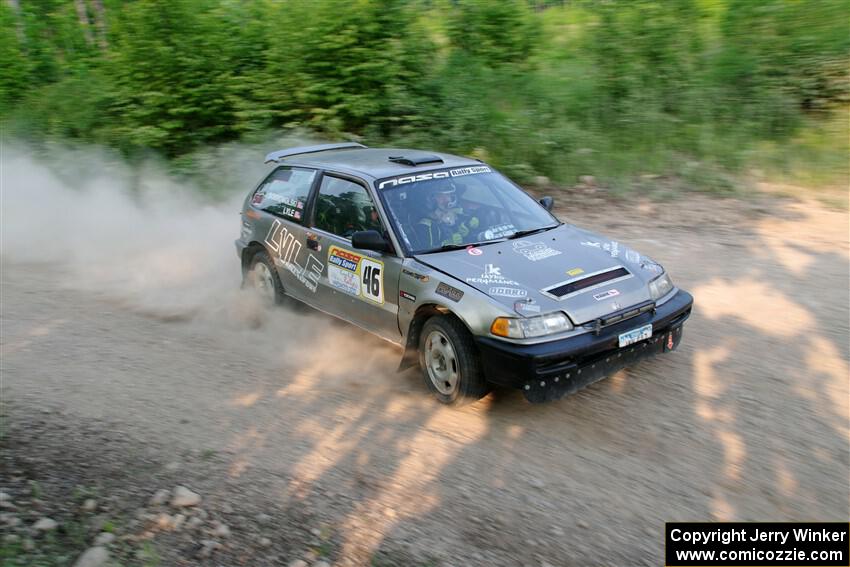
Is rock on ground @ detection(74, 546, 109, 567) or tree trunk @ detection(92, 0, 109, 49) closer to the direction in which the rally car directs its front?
the rock on ground

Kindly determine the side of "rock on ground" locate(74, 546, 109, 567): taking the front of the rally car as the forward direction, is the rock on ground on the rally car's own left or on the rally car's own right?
on the rally car's own right

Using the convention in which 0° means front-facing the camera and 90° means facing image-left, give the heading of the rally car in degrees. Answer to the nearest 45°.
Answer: approximately 315°

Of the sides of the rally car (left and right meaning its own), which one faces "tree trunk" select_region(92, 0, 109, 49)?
back

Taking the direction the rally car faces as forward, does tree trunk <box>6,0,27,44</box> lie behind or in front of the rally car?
behind
